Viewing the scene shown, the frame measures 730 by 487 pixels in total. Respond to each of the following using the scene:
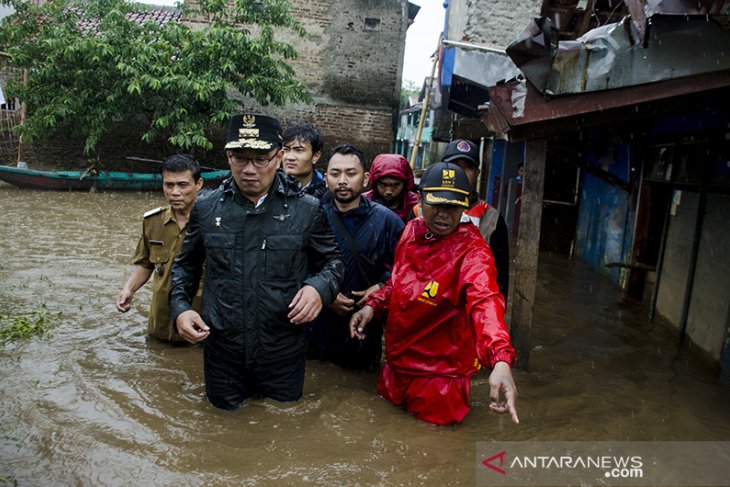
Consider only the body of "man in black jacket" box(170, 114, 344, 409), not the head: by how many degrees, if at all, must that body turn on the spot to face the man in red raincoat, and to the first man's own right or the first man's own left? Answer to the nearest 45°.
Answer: approximately 90° to the first man's own left

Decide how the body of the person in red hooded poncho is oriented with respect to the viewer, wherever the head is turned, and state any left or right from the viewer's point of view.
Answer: facing the viewer

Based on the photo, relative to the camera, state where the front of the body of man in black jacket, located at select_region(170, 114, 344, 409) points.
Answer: toward the camera

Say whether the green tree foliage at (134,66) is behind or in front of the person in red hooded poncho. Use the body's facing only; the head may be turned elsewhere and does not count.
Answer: behind
